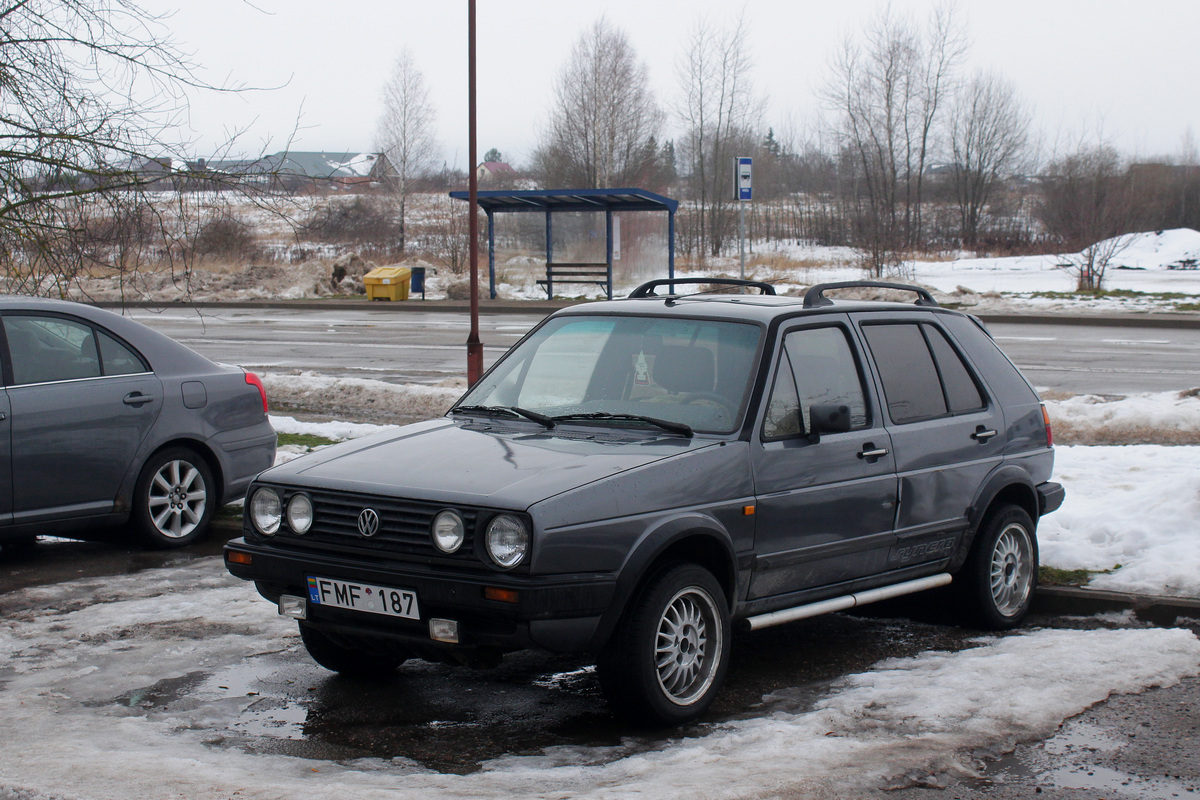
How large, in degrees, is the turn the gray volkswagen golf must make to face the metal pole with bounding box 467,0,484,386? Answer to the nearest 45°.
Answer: approximately 135° to its right

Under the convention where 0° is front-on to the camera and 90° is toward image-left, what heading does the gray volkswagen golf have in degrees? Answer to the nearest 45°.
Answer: approximately 45°

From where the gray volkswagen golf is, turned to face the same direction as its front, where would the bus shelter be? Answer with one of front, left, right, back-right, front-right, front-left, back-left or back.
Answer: back-right

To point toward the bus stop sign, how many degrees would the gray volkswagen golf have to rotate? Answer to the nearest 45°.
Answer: approximately 135° to its right

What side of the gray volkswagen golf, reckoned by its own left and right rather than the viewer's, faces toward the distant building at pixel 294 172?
right
